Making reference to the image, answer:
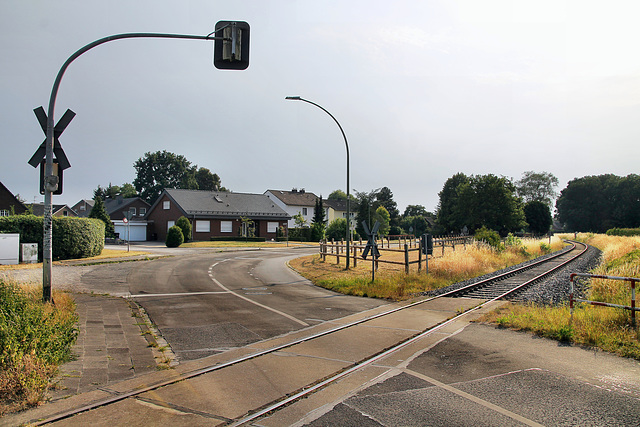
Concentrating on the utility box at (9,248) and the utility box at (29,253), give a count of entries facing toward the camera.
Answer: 2

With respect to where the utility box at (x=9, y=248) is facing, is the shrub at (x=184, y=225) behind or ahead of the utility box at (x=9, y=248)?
behind

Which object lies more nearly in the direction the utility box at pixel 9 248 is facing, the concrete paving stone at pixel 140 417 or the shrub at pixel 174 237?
the concrete paving stone

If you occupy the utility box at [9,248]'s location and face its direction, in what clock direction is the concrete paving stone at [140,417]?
The concrete paving stone is roughly at 12 o'clock from the utility box.

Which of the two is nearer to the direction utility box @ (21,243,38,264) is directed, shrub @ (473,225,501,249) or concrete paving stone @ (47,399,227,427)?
the concrete paving stone

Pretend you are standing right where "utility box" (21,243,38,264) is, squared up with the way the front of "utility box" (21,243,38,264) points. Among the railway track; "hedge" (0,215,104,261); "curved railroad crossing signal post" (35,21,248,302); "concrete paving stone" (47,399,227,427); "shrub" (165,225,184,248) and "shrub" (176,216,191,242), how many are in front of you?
3

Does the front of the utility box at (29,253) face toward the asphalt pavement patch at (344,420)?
yes

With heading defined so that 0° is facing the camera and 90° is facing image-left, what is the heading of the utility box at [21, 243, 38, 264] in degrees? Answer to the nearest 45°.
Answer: approximately 0°

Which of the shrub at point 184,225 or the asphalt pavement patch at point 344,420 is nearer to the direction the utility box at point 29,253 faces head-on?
the asphalt pavement patch

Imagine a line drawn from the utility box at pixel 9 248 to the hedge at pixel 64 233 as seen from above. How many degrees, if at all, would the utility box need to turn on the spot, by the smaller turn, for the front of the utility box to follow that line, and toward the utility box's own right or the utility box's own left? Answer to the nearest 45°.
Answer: approximately 135° to the utility box's own left

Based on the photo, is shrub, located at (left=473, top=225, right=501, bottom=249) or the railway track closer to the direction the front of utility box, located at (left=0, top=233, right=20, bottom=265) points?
the railway track

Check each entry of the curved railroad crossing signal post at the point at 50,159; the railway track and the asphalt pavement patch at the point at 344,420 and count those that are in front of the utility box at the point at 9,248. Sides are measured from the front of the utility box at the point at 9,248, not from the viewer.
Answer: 3

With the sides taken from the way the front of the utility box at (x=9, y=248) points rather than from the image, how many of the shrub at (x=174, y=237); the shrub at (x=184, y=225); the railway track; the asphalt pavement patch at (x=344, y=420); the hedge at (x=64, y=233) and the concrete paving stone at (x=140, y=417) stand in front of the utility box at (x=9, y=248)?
3

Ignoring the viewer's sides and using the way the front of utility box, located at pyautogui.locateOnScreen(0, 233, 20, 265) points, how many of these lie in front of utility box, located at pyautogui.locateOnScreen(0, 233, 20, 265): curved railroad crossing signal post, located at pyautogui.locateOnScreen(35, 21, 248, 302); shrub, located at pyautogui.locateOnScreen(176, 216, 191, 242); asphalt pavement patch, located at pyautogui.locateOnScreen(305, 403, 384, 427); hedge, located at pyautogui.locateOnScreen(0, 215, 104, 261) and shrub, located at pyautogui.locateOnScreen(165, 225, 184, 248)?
2
